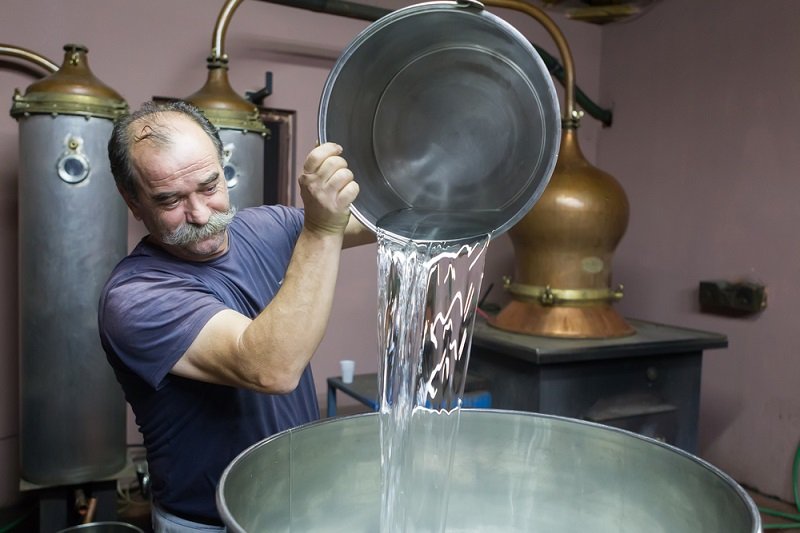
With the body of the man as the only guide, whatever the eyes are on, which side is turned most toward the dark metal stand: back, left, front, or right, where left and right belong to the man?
left

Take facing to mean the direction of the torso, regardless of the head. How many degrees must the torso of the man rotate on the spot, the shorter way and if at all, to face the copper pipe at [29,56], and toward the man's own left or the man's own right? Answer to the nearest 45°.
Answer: approximately 180°

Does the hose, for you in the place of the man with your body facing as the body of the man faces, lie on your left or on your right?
on your left

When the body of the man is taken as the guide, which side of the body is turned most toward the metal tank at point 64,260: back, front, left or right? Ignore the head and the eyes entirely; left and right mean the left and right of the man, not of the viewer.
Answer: back

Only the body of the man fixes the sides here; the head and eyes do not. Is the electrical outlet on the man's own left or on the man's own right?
on the man's own left

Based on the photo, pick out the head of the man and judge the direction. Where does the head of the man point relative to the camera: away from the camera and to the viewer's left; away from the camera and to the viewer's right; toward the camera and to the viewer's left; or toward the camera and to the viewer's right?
toward the camera and to the viewer's right

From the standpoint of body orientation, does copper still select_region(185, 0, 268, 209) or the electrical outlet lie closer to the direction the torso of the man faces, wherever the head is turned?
the electrical outlet

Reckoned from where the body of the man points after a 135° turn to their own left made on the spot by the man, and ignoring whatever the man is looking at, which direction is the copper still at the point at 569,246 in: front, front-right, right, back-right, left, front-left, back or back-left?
front-right

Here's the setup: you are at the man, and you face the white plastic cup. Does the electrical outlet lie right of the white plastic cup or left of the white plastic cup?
right

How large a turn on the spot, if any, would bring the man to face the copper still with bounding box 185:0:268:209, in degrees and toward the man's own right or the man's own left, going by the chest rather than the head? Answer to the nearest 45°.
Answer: approximately 135° to the man's own left

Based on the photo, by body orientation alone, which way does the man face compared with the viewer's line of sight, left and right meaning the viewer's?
facing the viewer and to the right of the viewer

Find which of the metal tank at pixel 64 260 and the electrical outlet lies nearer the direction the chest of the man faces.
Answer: the electrical outlet
